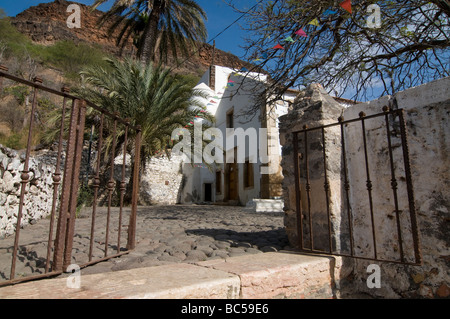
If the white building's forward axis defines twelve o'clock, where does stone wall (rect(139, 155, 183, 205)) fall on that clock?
The stone wall is roughly at 2 o'clock from the white building.

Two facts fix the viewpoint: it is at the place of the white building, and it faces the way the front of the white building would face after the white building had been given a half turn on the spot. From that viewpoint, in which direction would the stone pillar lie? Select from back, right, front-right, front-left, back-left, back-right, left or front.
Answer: back-right

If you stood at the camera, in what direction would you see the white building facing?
facing the viewer and to the left of the viewer

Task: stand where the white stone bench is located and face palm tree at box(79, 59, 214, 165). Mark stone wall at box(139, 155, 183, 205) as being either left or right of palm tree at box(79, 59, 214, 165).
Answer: left

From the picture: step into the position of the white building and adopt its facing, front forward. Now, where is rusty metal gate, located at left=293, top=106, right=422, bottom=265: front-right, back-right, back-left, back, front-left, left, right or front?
front-left
